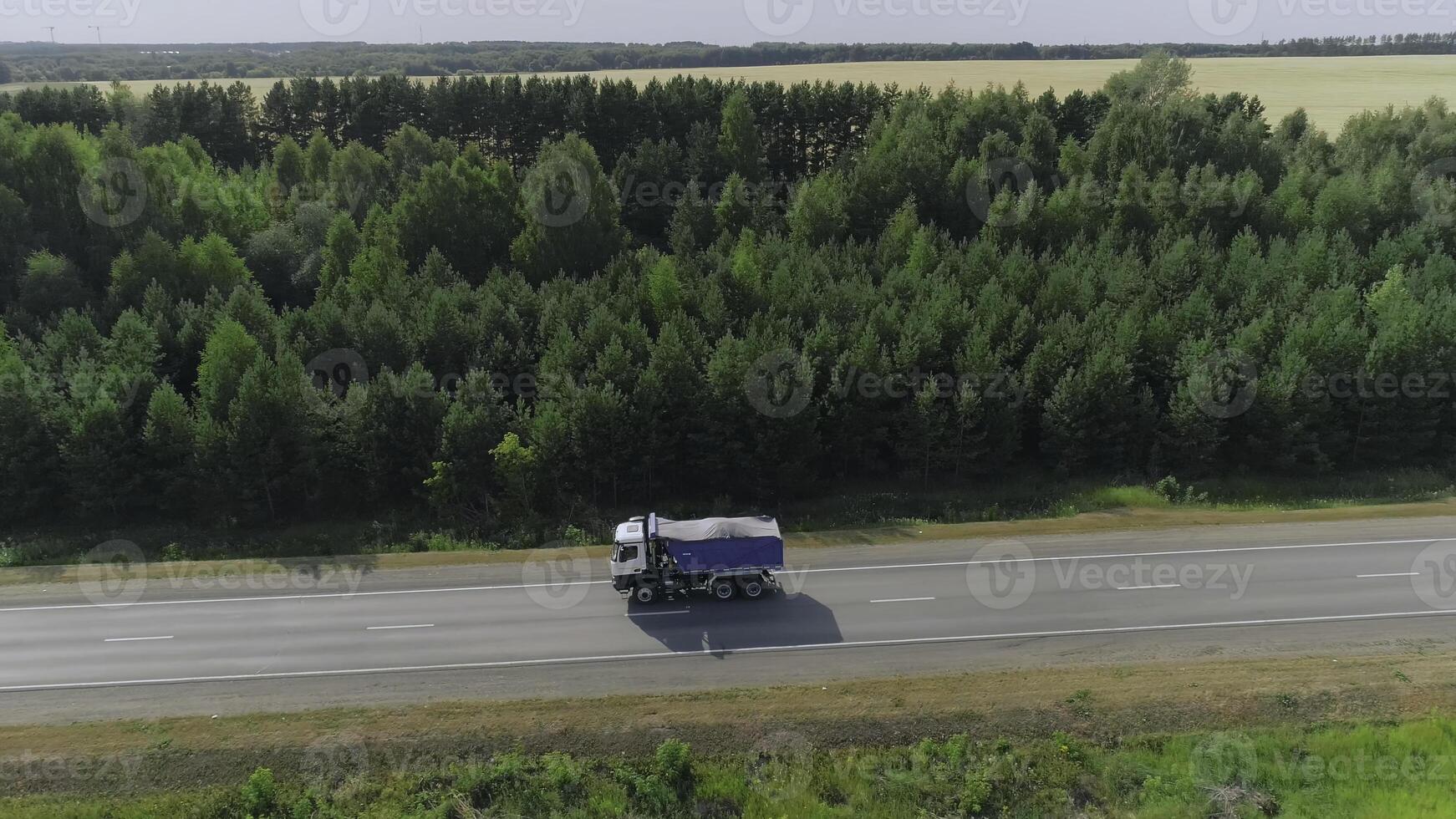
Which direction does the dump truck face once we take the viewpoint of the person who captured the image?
facing to the left of the viewer
